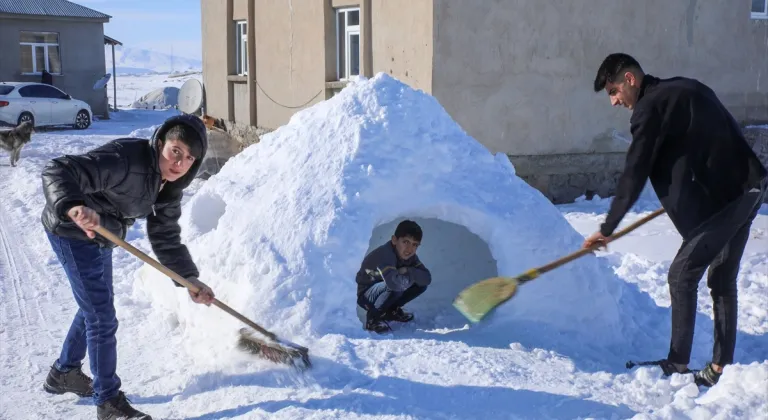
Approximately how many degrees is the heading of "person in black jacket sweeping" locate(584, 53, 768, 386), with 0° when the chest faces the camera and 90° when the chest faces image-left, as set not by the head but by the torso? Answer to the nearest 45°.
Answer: approximately 90°

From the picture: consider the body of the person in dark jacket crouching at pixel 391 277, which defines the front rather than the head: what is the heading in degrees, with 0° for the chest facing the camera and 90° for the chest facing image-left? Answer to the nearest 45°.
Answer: approximately 315°

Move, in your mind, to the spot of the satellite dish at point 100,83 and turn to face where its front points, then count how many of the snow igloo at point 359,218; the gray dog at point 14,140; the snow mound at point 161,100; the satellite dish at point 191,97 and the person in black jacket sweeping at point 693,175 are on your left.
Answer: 4

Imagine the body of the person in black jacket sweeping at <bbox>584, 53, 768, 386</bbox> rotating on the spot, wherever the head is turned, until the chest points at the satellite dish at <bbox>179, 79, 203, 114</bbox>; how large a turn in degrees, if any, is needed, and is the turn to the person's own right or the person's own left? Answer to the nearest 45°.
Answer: approximately 45° to the person's own right

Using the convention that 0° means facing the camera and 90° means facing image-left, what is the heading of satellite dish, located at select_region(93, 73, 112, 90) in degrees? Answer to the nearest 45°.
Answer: approximately 90°

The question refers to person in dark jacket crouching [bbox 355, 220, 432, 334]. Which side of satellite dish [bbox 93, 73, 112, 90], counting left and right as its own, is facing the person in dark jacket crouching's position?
left

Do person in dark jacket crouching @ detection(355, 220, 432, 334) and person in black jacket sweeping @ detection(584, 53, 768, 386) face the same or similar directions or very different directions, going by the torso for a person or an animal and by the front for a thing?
very different directions

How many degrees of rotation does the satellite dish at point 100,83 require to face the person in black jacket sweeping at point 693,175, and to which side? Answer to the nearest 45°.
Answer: approximately 90° to its left
